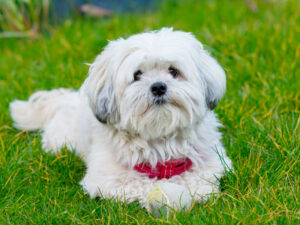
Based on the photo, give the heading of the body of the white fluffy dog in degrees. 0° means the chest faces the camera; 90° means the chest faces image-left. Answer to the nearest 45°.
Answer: approximately 315°
